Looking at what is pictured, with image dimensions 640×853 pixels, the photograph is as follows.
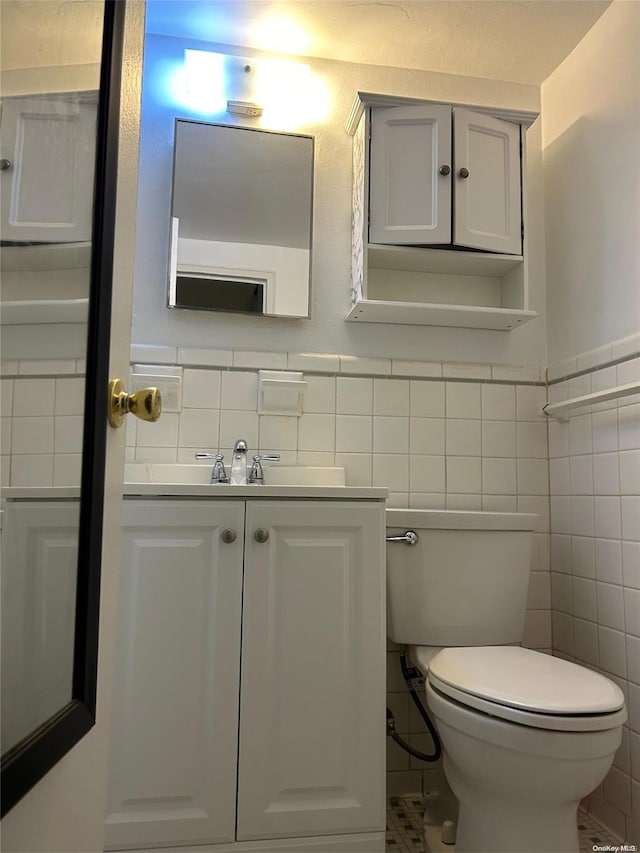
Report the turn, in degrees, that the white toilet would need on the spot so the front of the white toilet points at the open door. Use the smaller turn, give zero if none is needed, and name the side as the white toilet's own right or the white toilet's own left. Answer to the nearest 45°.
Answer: approximately 90° to the white toilet's own right

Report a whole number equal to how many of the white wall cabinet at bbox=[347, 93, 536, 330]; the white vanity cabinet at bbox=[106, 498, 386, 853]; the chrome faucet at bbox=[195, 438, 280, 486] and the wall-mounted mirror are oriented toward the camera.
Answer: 4

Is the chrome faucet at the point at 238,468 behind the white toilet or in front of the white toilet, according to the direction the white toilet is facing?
behind

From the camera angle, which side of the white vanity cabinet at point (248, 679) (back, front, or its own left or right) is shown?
front

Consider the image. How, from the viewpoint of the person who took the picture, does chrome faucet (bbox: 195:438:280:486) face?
facing the viewer

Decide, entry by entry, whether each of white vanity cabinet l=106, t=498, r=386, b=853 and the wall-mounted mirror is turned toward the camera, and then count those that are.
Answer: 2

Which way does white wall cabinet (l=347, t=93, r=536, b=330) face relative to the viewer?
toward the camera
